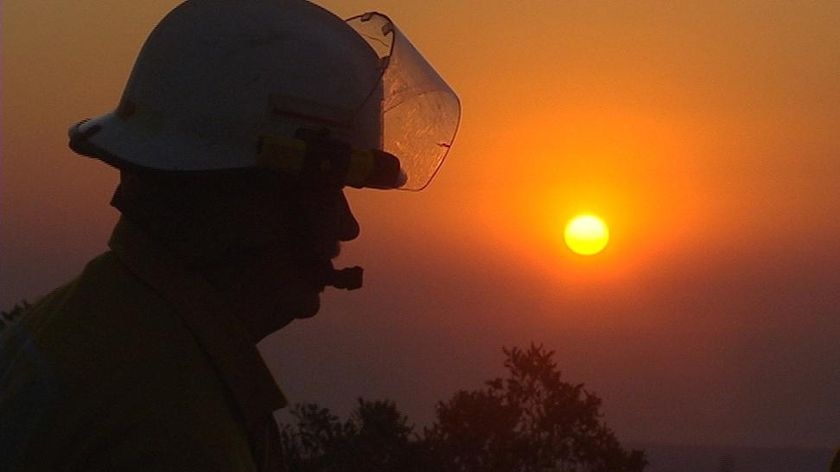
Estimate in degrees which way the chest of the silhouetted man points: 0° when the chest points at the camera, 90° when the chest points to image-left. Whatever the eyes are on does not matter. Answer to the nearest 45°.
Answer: approximately 270°

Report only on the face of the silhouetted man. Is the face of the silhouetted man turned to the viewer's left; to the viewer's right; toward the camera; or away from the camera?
to the viewer's right
